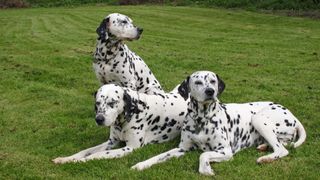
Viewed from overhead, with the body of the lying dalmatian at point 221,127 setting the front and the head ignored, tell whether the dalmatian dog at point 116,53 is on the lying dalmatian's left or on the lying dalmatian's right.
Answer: on the lying dalmatian's right

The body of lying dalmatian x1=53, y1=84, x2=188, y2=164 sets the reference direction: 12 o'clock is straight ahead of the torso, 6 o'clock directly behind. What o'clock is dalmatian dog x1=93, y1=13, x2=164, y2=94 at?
The dalmatian dog is roughly at 4 o'clock from the lying dalmatian.

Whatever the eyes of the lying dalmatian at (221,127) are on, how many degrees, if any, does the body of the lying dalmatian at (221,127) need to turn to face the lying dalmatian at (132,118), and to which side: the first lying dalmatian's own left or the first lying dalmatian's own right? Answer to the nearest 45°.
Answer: approximately 45° to the first lying dalmatian's own right

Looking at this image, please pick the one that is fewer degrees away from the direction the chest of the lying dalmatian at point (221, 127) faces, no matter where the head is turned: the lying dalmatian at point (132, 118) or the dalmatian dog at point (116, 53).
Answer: the lying dalmatian

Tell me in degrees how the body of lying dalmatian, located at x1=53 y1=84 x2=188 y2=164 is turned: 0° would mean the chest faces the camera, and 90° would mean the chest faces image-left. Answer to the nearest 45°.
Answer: approximately 45°

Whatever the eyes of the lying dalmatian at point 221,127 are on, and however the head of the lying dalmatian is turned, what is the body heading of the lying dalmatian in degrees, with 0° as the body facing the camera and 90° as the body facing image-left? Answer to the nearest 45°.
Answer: approximately 45°
